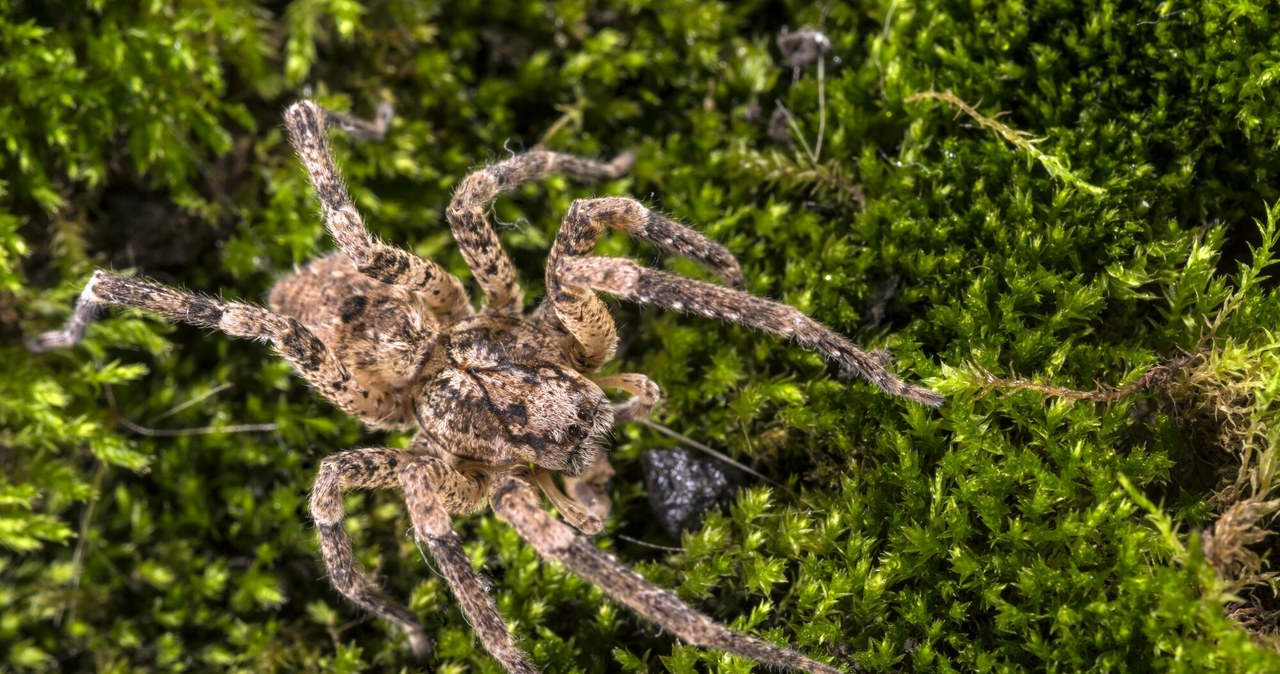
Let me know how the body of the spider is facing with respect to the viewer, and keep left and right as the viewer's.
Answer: facing the viewer and to the right of the viewer
